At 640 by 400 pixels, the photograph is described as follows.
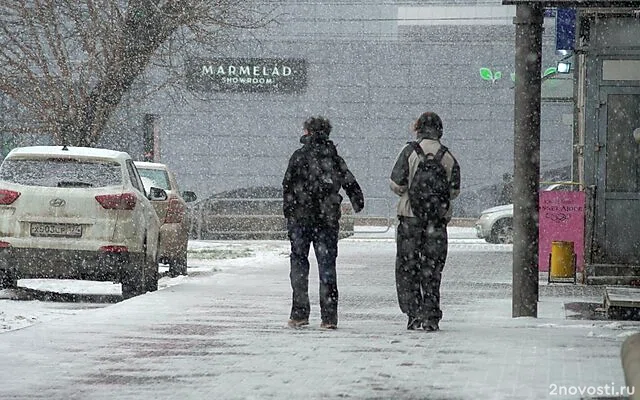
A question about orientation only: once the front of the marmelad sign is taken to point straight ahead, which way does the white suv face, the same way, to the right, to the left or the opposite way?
the opposite way

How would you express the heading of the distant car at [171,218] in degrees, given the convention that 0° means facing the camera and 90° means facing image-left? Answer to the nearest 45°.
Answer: approximately 180°

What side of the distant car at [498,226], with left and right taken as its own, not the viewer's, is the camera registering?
left

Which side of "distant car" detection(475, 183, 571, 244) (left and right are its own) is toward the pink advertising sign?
left

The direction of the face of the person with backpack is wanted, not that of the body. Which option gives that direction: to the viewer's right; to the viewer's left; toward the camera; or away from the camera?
away from the camera

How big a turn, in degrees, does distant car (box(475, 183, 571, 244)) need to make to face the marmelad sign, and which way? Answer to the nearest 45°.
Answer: approximately 45° to its right

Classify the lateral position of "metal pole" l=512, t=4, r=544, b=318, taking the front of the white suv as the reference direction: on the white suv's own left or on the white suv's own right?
on the white suv's own right

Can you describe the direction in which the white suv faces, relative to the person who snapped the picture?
facing away from the viewer

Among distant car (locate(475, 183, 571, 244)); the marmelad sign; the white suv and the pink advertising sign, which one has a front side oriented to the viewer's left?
the distant car

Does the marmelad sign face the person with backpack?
yes

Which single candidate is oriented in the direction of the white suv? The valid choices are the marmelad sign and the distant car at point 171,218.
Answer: the marmelad sign

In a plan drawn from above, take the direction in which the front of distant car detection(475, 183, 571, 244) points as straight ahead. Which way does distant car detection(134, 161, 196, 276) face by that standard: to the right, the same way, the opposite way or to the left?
to the right

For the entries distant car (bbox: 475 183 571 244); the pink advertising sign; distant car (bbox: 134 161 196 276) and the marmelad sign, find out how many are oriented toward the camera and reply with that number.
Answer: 2

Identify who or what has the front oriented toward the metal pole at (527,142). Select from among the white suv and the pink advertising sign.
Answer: the pink advertising sign

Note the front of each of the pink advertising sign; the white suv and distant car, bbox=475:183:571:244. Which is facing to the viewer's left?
the distant car

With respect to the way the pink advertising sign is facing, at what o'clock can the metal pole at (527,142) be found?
The metal pole is roughly at 12 o'clock from the pink advertising sign.
